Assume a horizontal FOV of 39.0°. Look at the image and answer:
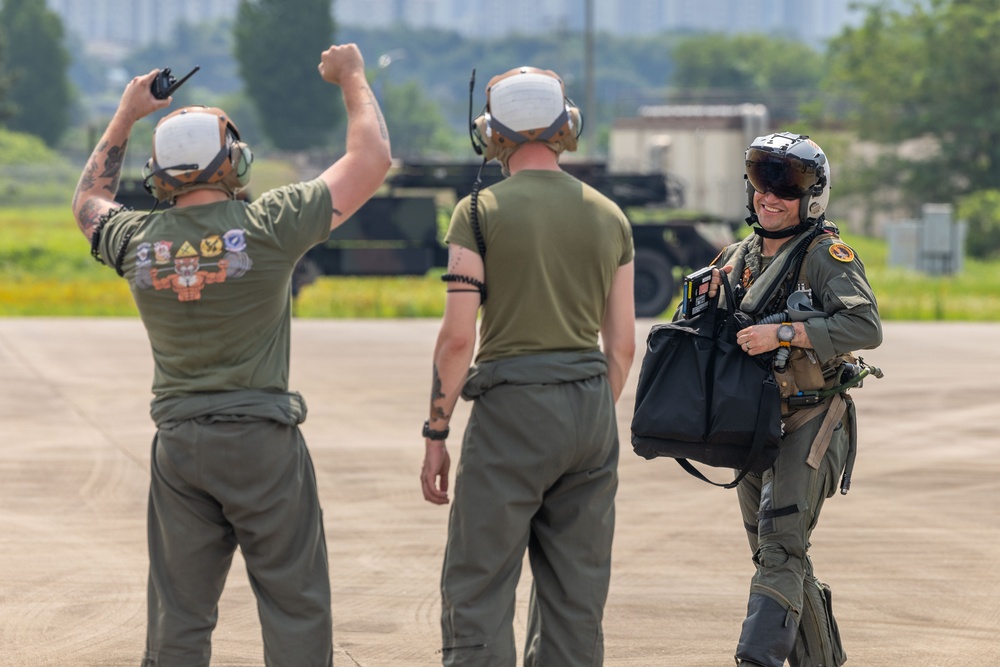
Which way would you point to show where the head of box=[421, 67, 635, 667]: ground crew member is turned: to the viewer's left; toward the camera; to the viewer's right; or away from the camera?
away from the camera

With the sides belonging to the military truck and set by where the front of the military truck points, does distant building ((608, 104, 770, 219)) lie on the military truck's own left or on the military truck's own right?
on the military truck's own left

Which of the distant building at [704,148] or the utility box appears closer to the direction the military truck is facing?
the utility box

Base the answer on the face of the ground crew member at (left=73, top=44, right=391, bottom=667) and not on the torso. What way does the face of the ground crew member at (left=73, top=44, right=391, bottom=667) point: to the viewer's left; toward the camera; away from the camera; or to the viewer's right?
away from the camera

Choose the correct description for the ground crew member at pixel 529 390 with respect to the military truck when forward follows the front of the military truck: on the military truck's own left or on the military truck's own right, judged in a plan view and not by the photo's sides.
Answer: on the military truck's own right

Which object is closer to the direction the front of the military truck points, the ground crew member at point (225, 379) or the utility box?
the utility box

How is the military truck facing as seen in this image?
to the viewer's left

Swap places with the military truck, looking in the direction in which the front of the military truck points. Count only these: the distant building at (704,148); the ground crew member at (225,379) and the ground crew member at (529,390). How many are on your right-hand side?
2
